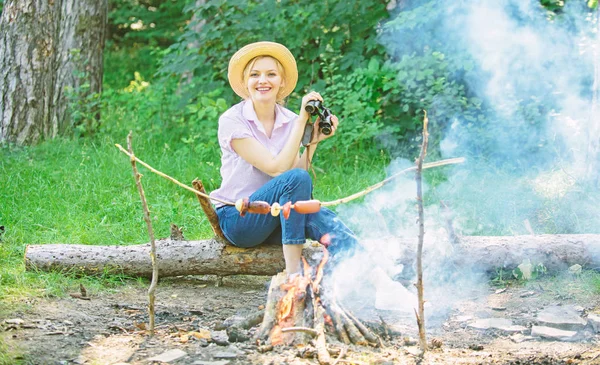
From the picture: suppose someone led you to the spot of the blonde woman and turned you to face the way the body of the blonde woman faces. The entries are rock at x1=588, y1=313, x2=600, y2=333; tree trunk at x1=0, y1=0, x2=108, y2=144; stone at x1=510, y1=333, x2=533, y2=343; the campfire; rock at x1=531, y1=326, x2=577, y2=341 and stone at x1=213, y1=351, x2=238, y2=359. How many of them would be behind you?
1

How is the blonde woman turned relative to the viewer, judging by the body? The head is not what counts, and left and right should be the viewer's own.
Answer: facing the viewer and to the right of the viewer

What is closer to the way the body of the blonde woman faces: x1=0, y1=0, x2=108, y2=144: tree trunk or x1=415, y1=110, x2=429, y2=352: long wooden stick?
the long wooden stick

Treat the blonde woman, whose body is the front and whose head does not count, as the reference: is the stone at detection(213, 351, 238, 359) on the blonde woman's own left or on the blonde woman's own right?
on the blonde woman's own right

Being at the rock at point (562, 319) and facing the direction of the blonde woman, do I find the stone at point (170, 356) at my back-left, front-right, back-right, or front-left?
front-left

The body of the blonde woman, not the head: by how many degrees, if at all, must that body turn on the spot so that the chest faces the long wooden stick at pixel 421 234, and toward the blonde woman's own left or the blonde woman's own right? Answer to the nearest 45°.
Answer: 0° — they already face it

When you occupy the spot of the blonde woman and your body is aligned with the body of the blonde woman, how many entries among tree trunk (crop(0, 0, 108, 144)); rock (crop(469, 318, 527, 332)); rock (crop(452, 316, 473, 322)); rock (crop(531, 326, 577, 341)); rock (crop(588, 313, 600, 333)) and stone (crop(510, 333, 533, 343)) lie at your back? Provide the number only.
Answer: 1

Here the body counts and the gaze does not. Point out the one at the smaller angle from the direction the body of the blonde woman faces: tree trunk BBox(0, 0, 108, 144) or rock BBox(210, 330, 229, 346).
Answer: the rock

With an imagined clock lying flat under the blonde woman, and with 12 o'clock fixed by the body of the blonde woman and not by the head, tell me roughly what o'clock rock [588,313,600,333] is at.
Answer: The rock is roughly at 11 o'clock from the blonde woman.

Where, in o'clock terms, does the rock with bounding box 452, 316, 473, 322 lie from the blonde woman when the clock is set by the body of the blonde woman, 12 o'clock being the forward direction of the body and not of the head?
The rock is roughly at 11 o'clock from the blonde woman.

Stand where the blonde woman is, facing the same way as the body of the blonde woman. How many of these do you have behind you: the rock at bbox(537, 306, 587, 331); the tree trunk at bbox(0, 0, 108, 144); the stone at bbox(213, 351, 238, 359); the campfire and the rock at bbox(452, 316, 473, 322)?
1

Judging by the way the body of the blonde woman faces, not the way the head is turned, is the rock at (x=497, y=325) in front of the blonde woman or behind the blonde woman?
in front

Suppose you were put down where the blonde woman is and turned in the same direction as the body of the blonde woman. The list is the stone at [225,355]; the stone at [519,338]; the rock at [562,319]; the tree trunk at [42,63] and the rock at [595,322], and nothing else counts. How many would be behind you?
1
